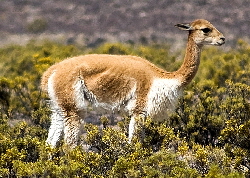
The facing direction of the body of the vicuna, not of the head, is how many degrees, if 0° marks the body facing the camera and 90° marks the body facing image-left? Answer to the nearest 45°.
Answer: approximately 270°
